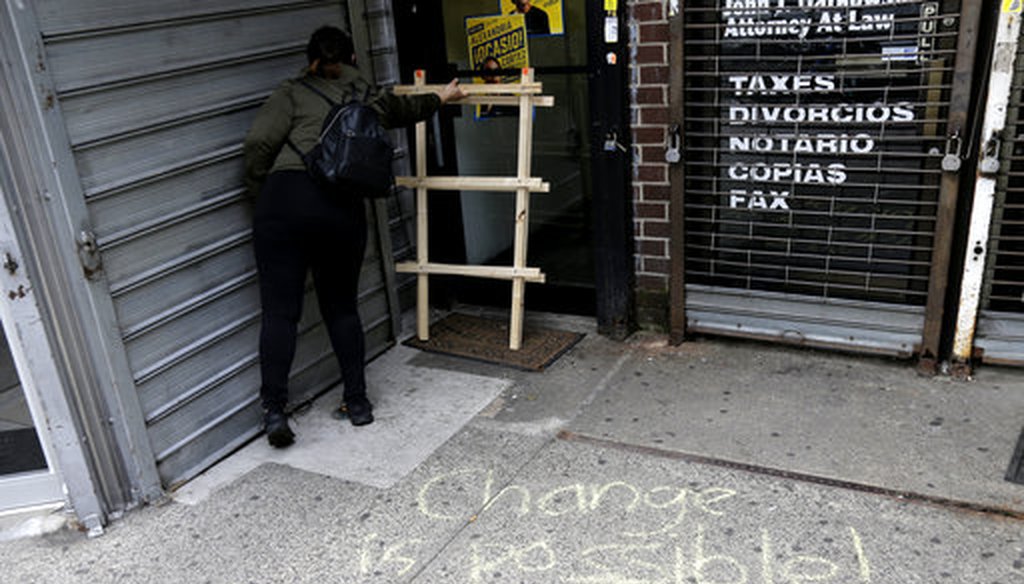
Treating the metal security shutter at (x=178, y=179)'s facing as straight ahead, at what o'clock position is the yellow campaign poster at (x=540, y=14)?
The yellow campaign poster is roughly at 10 o'clock from the metal security shutter.

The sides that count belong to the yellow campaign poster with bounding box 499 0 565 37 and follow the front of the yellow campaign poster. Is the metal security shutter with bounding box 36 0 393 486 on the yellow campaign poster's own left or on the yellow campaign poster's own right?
on the yellow campaign poster's own right

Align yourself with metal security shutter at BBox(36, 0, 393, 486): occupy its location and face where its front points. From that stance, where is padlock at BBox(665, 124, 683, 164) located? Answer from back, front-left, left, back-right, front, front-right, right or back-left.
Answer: front-left

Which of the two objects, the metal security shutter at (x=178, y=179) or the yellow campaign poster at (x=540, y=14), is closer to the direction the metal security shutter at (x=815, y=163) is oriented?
the metal security shutter

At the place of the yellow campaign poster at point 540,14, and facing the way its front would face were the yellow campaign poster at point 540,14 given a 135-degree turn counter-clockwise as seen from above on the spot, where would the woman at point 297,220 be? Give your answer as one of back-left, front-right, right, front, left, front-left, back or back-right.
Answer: back

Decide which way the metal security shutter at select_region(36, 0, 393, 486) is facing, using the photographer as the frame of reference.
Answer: facing the viewer and to the right of the viewer
